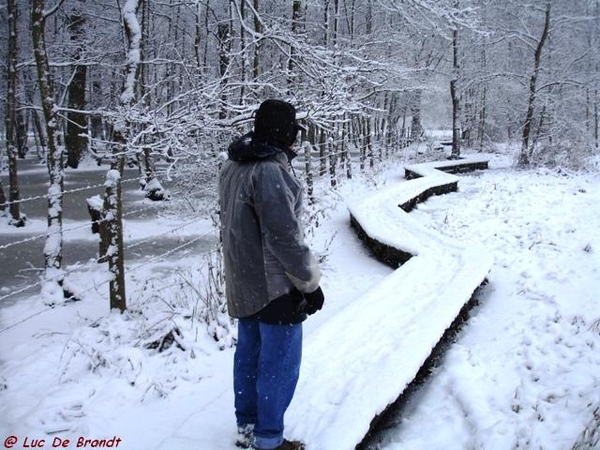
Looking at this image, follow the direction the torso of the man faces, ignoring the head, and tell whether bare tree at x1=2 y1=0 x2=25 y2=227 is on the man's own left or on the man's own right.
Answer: on the man's own left

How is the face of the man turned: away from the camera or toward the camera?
away from the camera

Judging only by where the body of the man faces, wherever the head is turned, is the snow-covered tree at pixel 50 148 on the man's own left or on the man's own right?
on the man's own left

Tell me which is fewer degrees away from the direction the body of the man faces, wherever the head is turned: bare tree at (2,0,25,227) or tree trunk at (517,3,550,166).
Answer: the tree trunk

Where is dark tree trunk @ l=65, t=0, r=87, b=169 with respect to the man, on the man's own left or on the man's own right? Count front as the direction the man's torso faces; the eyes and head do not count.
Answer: on the man's own left

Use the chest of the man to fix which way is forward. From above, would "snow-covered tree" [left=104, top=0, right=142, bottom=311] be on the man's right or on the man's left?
on the man's left

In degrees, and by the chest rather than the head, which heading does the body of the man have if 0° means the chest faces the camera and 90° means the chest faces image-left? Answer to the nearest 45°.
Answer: approximately 225°

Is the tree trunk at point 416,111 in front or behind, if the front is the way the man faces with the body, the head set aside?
in front

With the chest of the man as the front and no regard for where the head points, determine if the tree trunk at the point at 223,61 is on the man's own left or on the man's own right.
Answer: on the man's own left

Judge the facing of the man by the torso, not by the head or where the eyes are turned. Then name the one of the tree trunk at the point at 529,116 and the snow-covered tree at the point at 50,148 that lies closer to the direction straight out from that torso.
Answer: the tree trunk
